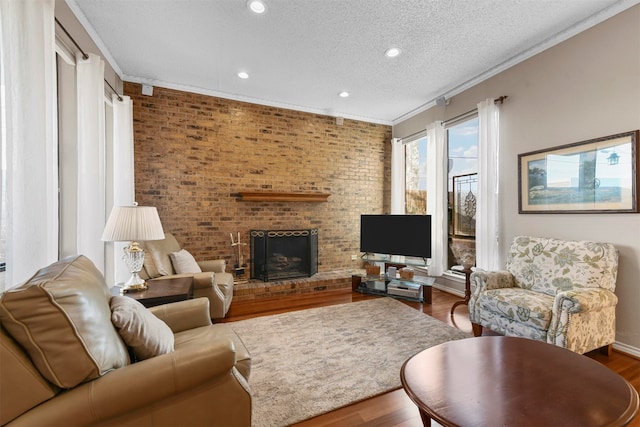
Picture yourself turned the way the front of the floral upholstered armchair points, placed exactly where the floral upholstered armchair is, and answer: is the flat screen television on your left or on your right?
on your right

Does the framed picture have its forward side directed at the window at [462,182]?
no

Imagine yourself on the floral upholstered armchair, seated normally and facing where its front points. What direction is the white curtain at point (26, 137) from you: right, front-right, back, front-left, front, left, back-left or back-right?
front

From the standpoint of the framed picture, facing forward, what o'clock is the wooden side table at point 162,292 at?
The wooden side table is roughly at 12 o'clock from the framed picture.

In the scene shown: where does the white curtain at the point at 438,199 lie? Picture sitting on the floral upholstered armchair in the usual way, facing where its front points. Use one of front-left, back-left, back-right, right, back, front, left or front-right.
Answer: right

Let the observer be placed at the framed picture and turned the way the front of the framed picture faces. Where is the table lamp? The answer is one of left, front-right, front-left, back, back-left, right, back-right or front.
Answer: front

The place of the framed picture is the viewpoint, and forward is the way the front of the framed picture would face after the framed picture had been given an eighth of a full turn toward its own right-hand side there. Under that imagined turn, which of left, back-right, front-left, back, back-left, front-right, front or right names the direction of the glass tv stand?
front

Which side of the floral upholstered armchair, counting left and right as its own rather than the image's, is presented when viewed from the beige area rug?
front

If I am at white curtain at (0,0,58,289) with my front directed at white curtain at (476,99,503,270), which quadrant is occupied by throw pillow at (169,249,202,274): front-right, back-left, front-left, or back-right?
front-left

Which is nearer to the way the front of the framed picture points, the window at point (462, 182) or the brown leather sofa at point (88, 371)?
the brown leather sofa

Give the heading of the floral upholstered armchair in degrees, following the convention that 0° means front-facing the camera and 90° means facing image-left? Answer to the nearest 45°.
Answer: approximately 45°

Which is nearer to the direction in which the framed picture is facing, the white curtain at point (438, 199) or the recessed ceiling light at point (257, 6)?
the recessed ceiling light

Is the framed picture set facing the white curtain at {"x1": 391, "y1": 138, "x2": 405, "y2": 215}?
no

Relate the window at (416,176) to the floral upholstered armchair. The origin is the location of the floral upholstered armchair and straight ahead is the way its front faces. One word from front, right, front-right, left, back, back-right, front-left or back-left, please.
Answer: right

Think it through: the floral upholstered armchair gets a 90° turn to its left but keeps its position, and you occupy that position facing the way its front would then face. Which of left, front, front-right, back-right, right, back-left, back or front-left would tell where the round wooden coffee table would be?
front-right

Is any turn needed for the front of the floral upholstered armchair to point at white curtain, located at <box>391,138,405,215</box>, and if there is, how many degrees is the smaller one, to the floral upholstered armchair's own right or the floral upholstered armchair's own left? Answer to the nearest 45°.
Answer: approximately 90° to the floral upholstered armchair's own right

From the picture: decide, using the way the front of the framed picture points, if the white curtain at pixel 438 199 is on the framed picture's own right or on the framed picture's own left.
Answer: on the framed picture's own right
